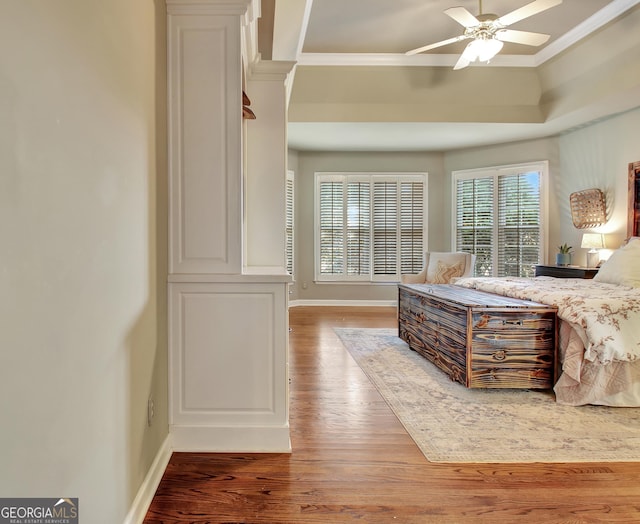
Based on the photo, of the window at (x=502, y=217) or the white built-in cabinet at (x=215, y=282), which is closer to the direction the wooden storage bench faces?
the white built-in cabinet

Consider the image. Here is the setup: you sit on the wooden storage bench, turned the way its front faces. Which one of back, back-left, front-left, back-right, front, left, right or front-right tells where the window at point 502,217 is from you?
back-right

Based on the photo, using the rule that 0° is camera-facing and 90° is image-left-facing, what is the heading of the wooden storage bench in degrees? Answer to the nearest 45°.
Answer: approximately 45°

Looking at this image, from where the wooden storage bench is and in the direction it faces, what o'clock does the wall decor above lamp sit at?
The wall decor above lamp is roughly at 5 o'clock from the wooden storage bench.

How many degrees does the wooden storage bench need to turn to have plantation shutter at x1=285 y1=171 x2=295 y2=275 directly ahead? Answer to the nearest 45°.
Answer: approximately 90° to its right

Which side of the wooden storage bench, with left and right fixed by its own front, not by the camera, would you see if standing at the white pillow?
back

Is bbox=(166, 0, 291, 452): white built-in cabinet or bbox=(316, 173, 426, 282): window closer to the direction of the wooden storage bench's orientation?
the white built-in cabinet

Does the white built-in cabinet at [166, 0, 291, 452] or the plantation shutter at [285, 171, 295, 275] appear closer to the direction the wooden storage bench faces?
the white built-in cabinet
